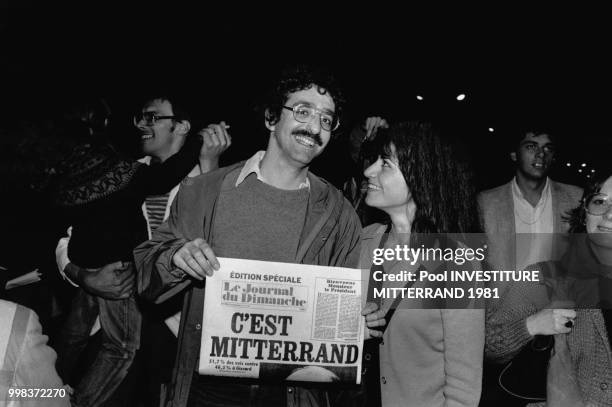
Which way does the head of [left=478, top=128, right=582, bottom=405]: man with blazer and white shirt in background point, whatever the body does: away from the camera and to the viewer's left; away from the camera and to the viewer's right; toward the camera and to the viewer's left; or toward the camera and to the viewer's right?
toward the camera and to the viewer's right

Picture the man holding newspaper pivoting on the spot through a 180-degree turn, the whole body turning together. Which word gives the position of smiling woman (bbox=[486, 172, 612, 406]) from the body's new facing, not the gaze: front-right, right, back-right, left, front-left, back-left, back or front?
right
